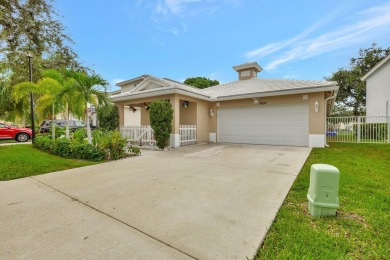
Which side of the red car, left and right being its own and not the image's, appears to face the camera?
right

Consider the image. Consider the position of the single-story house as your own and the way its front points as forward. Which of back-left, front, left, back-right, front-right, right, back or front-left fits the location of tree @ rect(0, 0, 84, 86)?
right

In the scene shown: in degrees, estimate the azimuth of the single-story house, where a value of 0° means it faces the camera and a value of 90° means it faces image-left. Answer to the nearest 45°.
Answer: approximately 0°

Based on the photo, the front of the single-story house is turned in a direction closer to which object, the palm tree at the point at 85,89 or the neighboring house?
the palm tree

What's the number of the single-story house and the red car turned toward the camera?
1

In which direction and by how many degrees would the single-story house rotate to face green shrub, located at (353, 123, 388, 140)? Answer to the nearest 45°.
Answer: approximately 90° to its left

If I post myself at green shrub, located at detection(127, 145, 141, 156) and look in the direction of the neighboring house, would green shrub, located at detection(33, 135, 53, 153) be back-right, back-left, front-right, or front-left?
back-left
